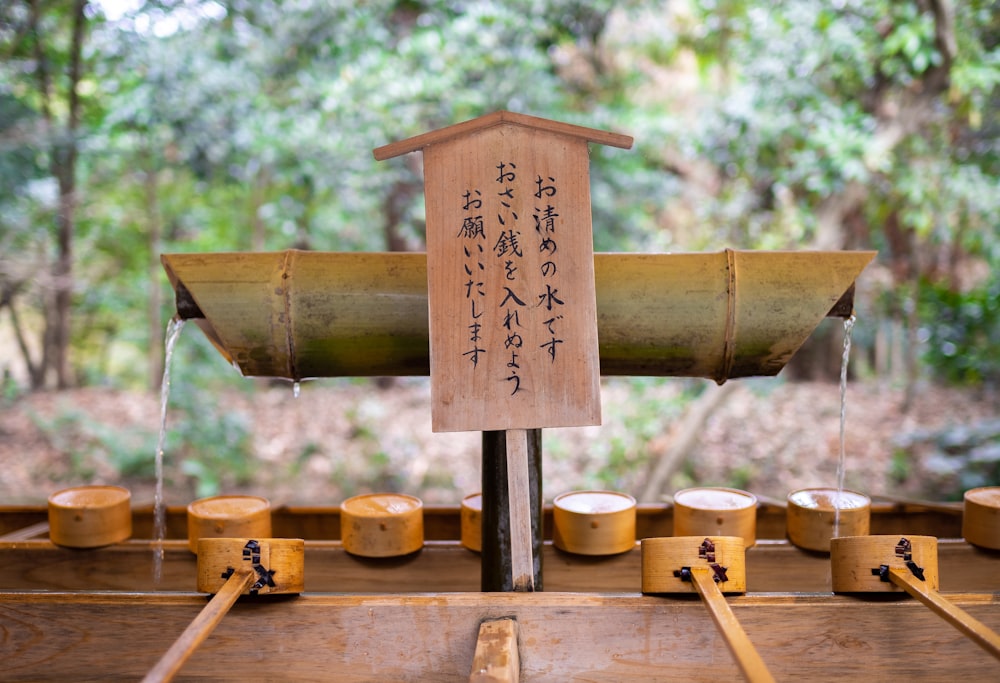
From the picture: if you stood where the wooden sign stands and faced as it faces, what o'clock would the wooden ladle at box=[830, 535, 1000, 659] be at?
The wooden ladle is roughly at 9 o'clock from the wooden sign.

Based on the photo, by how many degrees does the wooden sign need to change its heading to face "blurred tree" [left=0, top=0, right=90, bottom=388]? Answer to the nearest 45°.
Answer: approximately 135° to its right

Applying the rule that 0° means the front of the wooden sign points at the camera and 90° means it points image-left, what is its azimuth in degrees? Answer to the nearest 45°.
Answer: approximately 0°

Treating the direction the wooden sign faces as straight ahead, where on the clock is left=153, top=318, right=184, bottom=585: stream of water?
The stream of water is roughly at 4 o'clock from the wooden sign.

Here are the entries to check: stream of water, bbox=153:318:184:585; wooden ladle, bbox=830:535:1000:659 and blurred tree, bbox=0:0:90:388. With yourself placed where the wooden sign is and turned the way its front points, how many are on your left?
1
